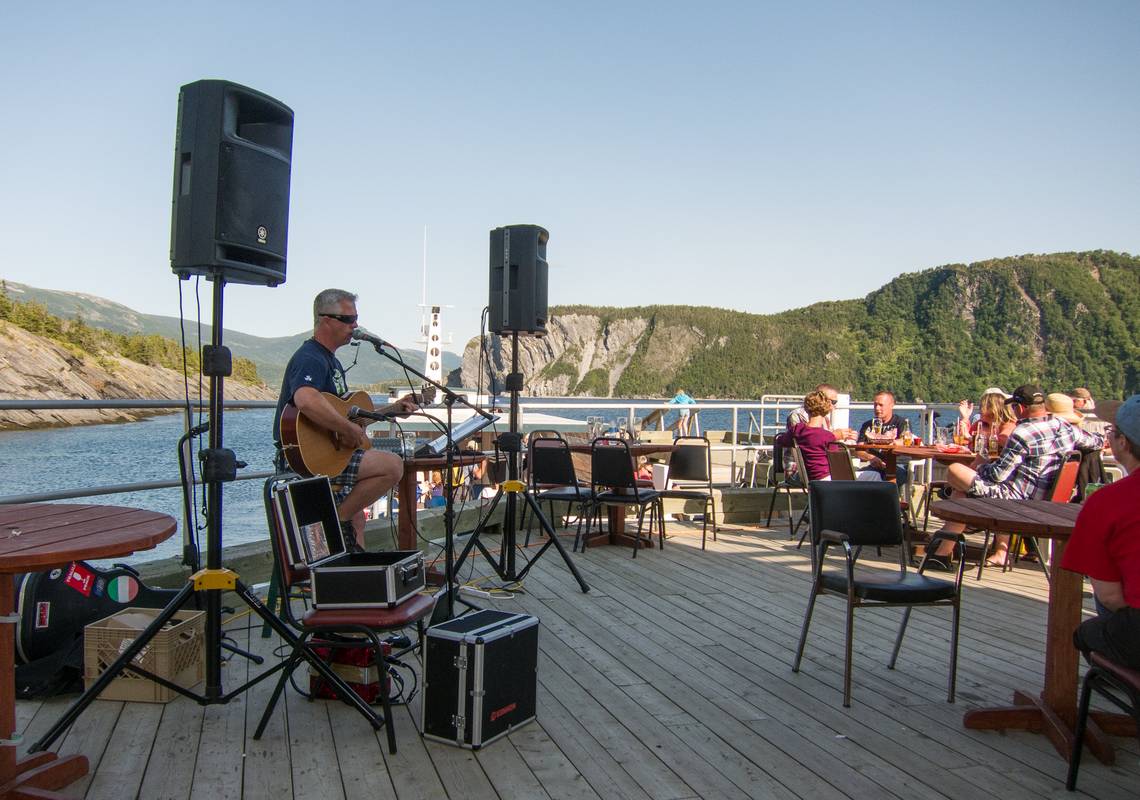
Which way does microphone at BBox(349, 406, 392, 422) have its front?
to the viewer's left

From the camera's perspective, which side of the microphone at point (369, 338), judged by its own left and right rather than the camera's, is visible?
left

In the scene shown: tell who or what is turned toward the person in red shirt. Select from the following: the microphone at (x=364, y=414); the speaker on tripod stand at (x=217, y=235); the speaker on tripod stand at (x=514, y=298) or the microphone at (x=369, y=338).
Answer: the speaker on tripod stand at (x=217, y=235)

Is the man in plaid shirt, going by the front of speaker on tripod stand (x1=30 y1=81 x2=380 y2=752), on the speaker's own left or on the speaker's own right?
on the speaker's own left

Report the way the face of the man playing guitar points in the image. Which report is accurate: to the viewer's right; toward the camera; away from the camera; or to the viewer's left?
to the viewer's right

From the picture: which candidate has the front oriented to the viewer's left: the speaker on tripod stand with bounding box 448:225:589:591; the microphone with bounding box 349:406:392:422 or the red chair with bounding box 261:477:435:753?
the microphone
